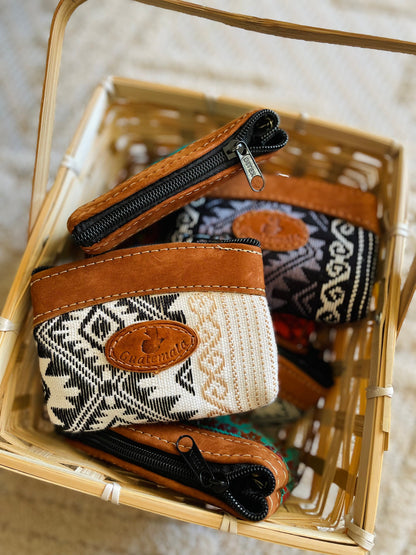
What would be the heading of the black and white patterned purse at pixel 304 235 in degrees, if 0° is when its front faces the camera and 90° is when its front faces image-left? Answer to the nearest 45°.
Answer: approximately 0°
